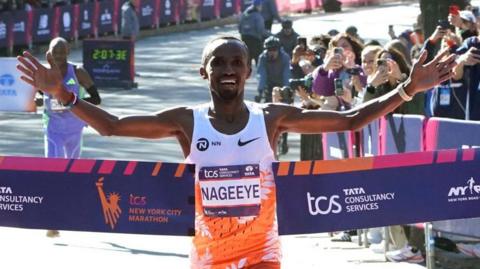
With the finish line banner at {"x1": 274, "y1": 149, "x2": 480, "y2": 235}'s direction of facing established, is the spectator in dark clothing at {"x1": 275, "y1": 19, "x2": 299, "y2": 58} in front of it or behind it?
behind

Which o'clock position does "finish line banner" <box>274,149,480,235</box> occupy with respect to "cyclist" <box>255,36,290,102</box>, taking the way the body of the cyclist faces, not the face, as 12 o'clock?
The finish line banner is roughly at 12 o'clock from the cyclist.

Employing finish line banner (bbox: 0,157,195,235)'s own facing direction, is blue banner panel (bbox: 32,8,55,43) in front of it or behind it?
behind

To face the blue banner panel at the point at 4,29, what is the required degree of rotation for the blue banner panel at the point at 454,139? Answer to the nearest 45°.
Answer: approximately 90° to its right

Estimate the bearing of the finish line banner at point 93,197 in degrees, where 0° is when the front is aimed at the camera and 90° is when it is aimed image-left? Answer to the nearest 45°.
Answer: approximately 0°

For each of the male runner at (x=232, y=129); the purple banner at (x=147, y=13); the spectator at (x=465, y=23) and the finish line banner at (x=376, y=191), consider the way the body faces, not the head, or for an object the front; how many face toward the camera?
3

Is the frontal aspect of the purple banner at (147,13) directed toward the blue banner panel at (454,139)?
yes
